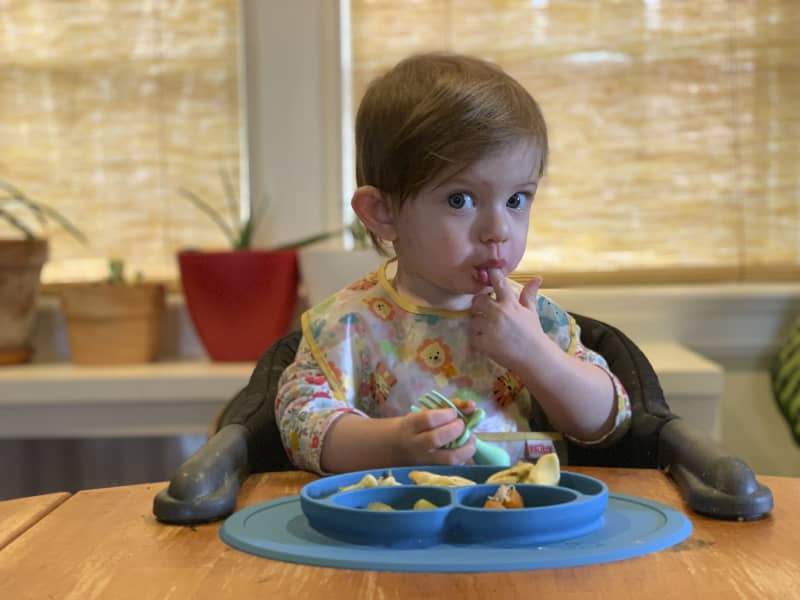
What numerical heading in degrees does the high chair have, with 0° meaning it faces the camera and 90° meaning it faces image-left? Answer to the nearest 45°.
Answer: approximately 0°

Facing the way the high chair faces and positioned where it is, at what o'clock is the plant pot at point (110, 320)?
The plant pot is roughly at 5 o'clock from the high chair.

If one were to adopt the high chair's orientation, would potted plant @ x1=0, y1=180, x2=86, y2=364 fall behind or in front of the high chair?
behind

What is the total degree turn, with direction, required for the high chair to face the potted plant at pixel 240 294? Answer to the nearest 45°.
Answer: approximately 135° to its right

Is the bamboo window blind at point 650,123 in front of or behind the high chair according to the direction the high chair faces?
behind
